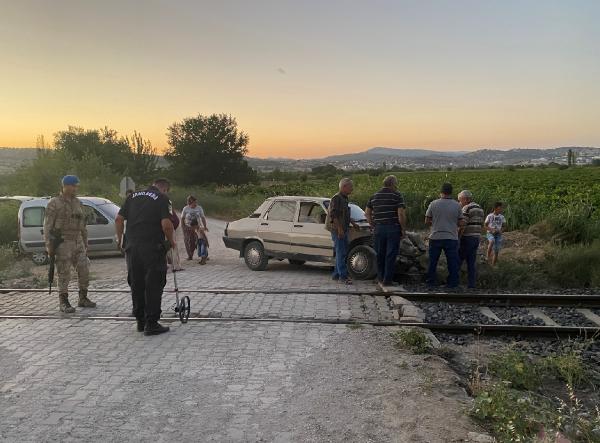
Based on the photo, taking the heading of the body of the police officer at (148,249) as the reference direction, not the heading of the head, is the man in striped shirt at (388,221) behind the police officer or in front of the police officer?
in front

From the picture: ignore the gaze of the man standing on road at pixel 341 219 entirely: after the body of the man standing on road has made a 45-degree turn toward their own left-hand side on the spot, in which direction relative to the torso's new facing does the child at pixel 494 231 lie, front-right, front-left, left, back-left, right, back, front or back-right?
front

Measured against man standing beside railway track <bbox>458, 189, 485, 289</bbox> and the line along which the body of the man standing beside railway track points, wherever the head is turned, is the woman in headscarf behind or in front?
in front

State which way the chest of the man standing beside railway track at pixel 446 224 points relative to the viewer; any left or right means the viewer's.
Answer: facing away from the viewer

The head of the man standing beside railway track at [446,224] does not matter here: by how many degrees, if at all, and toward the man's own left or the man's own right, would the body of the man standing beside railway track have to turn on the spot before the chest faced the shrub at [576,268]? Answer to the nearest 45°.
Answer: approximately 45° to the man's own right

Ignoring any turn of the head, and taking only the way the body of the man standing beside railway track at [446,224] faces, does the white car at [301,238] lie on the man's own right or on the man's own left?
on the man's own left

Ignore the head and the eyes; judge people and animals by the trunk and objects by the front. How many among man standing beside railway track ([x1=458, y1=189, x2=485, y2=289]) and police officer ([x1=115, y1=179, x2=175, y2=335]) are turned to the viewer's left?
1

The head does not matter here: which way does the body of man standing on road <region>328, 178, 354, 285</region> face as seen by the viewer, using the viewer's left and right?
facing to the right of the viewer

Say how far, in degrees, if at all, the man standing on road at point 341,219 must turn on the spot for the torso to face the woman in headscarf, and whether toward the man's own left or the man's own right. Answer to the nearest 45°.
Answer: approximately 135° to the man's own left

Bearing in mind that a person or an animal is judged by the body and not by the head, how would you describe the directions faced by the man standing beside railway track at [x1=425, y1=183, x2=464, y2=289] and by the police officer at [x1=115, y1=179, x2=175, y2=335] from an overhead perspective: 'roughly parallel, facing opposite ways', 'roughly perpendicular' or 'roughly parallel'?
roughly parallel

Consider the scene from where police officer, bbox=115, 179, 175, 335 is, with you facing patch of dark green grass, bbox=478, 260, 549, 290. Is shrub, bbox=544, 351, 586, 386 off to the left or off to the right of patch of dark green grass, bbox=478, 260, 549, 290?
right

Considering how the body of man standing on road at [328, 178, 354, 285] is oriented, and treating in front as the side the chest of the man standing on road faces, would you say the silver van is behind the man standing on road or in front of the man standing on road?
behind
